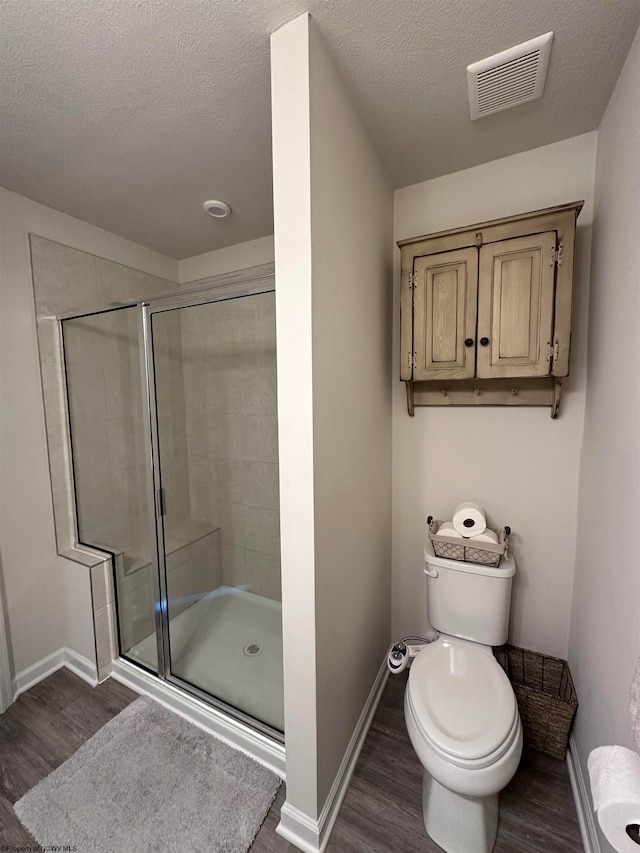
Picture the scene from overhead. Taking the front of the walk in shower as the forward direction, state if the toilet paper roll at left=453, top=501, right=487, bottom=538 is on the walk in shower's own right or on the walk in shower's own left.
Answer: on the walk in shower's own left

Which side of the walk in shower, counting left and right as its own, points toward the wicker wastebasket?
left

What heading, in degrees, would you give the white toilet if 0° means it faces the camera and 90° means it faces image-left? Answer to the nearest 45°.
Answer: approximately 0°

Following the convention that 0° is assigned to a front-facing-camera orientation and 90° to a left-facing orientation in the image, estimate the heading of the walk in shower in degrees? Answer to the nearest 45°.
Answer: approximately 45°

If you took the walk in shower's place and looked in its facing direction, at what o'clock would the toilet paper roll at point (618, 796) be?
The toilet paper roll is roughly at 10 o'clock from the walk in shower.

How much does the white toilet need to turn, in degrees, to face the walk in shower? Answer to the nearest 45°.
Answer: approximately 90° to its right

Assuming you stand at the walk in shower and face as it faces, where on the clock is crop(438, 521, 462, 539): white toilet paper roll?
The white toilet paper roll is roughly at 9 o'clock from the walk in shower.

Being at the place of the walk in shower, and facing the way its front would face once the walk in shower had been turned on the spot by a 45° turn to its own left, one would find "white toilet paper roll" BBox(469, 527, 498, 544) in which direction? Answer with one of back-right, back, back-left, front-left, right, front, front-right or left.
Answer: front-left

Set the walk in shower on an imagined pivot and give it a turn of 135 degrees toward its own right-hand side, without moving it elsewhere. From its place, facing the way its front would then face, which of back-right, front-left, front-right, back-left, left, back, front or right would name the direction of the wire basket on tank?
back-right
